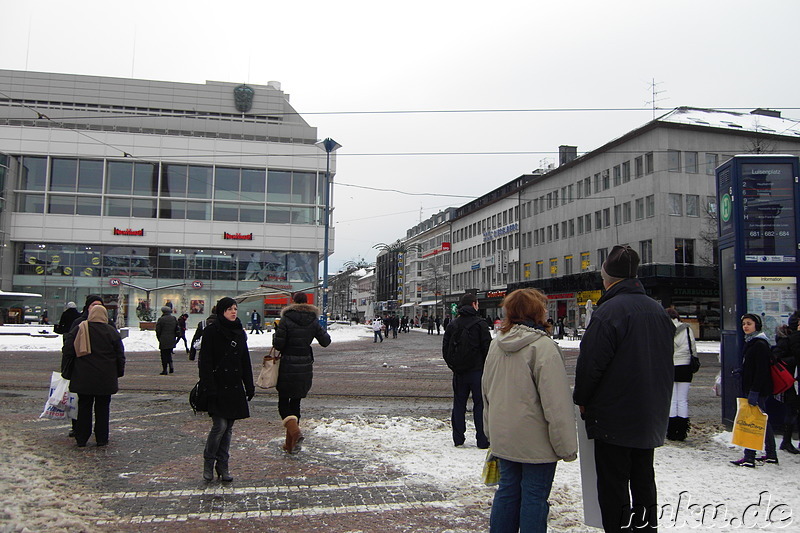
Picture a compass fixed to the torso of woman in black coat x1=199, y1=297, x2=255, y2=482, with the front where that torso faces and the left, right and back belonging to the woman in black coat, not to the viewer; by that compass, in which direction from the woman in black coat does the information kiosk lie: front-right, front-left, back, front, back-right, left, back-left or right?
front-left

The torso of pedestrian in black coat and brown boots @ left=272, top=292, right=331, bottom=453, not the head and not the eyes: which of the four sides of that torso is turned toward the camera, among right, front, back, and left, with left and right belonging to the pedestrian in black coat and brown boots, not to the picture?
back

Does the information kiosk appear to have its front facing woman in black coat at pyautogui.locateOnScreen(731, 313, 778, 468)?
yes

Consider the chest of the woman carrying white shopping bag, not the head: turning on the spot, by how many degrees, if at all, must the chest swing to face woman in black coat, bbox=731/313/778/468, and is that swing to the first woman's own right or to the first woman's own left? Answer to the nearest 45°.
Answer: approximately 135° to the first woman's own right

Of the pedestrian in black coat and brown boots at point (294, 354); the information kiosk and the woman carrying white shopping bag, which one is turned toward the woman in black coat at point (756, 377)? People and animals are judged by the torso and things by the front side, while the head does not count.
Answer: the information kiosk

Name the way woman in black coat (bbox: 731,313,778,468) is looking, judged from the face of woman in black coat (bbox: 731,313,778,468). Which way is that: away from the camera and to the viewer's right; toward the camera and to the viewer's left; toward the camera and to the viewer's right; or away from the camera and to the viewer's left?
toward the camera and to the viewer's left

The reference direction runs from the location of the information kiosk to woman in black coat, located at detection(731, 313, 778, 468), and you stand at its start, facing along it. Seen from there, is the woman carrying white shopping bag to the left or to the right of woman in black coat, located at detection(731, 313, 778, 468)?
right

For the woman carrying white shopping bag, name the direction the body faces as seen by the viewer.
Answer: away from the camera

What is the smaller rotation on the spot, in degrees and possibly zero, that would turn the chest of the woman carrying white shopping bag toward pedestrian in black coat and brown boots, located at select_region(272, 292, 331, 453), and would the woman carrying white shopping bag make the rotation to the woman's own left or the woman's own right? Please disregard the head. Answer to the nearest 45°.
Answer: approximately 135° to the woman's own right

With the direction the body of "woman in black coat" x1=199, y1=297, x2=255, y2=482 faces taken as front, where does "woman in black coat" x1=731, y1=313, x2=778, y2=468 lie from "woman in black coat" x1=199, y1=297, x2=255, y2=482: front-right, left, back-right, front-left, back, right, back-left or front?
front-left

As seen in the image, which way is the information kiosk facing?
toward the camera

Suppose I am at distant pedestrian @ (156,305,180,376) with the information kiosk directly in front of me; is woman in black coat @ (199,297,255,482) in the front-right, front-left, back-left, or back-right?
front-right

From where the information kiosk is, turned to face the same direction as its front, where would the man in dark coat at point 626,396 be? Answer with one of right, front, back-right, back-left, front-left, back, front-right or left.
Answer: front

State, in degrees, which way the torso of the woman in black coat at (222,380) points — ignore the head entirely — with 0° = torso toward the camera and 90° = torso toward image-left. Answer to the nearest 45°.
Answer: approximately 315°
